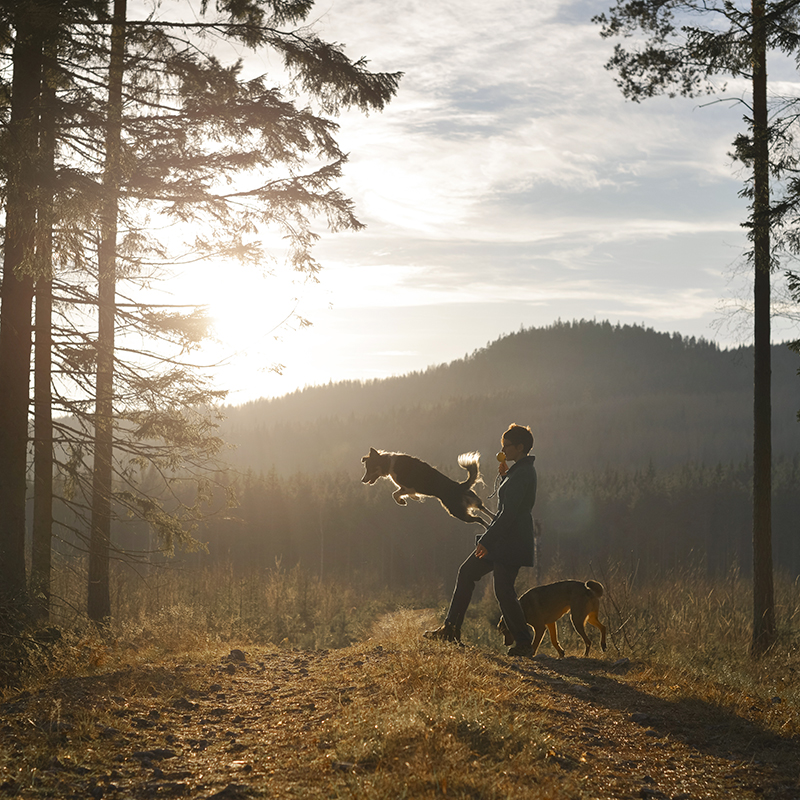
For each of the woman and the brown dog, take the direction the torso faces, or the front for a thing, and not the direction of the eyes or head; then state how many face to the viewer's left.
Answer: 2

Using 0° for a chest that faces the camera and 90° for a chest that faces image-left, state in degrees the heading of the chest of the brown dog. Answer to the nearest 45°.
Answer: approximately 90°

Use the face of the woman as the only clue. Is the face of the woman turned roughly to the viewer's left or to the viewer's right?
to the viewer's left

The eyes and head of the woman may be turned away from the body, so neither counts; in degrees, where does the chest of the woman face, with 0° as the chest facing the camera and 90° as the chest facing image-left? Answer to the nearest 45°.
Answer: approximately 90°

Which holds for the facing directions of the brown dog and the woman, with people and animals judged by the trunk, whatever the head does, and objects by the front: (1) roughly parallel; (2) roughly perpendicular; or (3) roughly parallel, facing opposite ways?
roughly parallel
